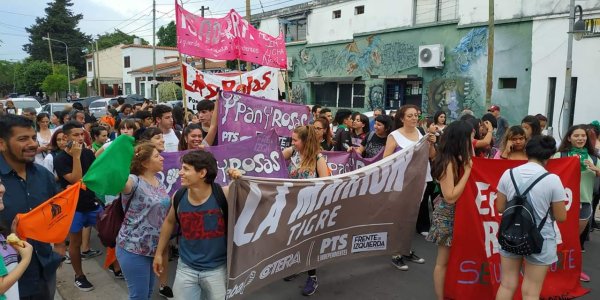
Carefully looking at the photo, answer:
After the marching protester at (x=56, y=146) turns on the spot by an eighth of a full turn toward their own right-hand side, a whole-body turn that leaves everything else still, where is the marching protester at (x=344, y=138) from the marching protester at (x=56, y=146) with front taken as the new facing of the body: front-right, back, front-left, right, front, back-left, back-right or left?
left

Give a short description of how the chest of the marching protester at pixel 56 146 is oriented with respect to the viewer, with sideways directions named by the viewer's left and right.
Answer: facing the viewer and to the right of the viewer

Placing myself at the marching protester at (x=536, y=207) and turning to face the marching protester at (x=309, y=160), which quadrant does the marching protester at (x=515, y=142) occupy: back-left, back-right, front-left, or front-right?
front-right

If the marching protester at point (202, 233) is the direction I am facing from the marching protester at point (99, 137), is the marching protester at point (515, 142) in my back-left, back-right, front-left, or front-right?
front-left

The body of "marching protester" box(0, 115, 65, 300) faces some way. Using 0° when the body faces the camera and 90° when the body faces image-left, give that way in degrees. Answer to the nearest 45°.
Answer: approximately 315°

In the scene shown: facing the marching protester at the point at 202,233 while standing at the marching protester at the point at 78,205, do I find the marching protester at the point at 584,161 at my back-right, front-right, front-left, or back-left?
front-left

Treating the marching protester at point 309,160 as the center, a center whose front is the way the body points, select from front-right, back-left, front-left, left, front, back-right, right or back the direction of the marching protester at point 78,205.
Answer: front-right

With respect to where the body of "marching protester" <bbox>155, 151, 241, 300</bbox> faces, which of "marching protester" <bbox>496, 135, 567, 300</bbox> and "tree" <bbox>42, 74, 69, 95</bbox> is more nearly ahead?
the marching protester

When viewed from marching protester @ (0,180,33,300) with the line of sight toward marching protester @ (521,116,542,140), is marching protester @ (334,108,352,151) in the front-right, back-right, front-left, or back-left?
front-left

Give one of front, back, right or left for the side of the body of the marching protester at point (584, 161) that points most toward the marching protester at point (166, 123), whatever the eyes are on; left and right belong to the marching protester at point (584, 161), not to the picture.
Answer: right

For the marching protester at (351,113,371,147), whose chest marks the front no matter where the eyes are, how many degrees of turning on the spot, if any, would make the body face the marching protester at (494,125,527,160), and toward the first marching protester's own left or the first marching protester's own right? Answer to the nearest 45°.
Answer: approximately 90° to the first marching protester's own left

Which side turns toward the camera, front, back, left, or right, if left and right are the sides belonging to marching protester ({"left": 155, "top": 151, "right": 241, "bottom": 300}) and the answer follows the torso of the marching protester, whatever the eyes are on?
front
